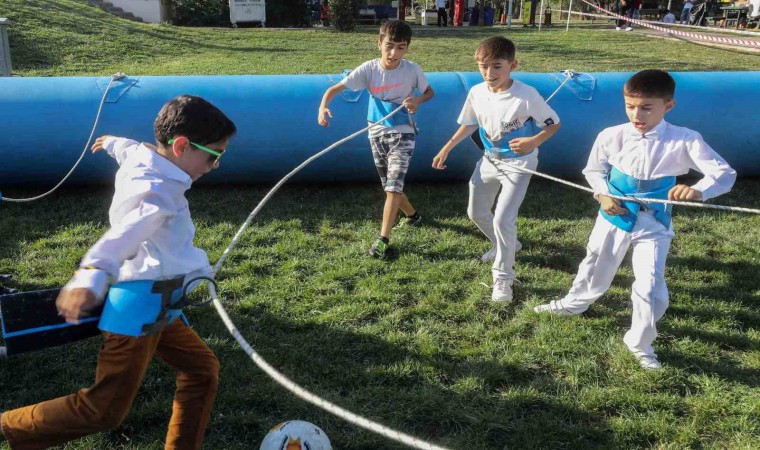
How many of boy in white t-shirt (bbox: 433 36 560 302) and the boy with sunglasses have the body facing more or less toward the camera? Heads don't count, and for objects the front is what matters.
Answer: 1

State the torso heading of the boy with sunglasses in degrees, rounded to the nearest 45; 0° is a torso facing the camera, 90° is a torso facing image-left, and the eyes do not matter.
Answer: approximately 270°

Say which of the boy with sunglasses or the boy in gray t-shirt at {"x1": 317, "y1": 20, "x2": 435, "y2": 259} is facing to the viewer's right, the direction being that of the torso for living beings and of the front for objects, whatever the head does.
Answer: the boy with sunglasses

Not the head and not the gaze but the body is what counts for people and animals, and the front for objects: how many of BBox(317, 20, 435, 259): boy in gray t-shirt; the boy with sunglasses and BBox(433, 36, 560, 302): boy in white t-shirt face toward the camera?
2

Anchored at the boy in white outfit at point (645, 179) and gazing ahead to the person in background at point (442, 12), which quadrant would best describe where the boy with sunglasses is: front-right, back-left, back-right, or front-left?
back-left

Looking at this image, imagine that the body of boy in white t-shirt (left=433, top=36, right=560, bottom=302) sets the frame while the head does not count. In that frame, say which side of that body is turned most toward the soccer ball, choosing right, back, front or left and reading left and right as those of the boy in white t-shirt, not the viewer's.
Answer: front

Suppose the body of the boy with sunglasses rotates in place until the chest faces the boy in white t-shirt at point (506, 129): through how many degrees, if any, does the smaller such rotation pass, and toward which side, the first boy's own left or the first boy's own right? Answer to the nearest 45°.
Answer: approximately 45° to the first boy's own left

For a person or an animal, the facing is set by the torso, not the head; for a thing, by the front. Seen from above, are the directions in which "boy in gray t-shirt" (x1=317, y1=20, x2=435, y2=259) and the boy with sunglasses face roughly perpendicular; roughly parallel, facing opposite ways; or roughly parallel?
roughly perpendicular

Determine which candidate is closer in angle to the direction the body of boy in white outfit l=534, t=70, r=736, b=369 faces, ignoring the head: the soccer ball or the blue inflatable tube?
the soccer ball

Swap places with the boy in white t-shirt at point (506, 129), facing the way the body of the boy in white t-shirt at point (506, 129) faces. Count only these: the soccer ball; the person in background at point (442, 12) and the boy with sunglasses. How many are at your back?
1

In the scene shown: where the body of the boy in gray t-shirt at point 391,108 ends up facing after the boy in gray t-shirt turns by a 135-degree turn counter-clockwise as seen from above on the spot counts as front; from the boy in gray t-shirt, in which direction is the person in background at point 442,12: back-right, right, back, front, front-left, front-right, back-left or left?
front-left

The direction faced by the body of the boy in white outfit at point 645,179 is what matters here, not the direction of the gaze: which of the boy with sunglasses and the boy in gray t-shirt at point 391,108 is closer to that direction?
the boy with sunglasses

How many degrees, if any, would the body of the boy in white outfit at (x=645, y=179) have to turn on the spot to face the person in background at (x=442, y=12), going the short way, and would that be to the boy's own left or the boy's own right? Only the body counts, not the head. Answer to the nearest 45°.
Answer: approximately 180°
